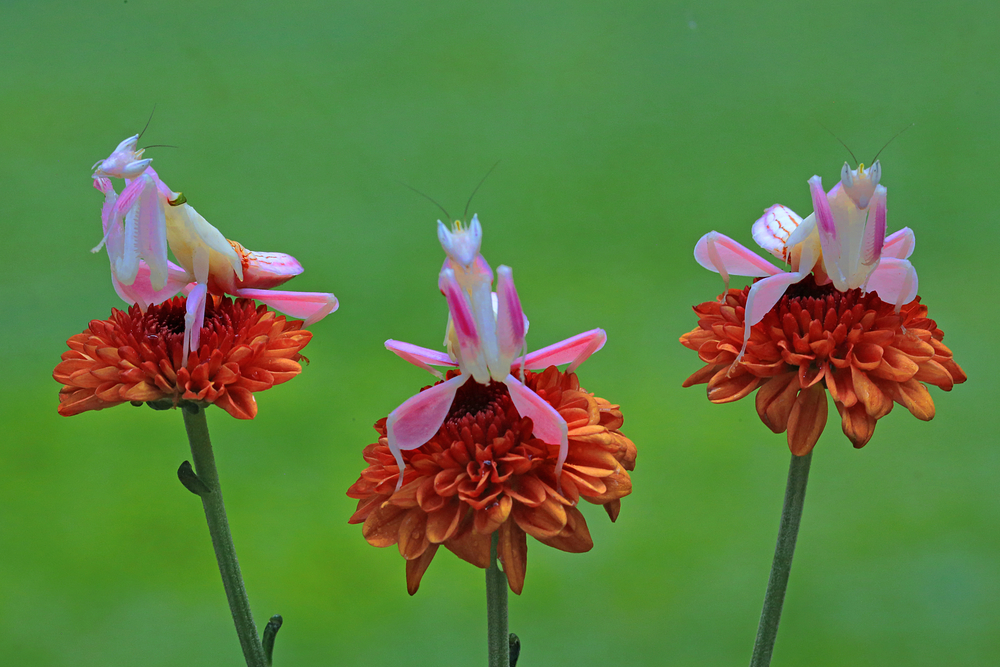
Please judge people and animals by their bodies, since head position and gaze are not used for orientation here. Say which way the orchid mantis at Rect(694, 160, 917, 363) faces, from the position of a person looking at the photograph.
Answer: facing the viewer and to the right of the viewer

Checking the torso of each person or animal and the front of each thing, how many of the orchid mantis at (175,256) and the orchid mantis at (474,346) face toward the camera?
1

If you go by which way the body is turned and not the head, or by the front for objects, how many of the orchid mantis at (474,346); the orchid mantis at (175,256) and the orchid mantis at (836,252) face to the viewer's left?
1

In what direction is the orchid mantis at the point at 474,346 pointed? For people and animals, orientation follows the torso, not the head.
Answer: toward the camera

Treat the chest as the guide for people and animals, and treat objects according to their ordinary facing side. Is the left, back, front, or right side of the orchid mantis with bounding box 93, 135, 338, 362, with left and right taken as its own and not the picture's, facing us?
left

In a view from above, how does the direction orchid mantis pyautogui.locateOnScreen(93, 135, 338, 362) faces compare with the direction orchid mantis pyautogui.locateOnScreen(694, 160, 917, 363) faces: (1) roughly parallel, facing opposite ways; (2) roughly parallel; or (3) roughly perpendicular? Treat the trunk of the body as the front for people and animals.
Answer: roughly perpendicular
